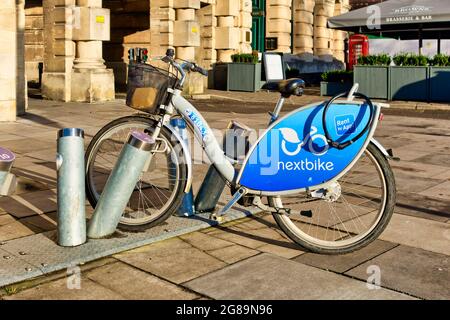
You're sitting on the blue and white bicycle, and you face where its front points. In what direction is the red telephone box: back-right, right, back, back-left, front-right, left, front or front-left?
right

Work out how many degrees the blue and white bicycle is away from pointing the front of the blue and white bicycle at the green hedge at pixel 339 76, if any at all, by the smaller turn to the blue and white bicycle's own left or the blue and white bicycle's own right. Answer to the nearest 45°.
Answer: approximately 90° to the blue and white bicycle's own right

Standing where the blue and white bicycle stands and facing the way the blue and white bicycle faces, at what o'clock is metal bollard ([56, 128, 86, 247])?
The metal bollard is roughly at 12 o'clock from the blue and white bicycle.

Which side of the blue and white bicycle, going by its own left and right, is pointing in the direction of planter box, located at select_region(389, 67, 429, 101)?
right

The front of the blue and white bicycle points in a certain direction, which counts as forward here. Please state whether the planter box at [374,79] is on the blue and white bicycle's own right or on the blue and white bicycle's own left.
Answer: on the blue and white bicycle's own right

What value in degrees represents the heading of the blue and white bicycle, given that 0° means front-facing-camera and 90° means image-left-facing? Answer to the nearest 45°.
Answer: approximately 90°

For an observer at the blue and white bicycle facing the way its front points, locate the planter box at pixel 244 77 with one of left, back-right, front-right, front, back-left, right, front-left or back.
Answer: right

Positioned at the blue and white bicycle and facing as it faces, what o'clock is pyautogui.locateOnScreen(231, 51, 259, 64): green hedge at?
The green hedge is roughly at 3 o'clock from the blue and white bicycle.

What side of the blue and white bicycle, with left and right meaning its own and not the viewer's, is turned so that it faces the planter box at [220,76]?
right
